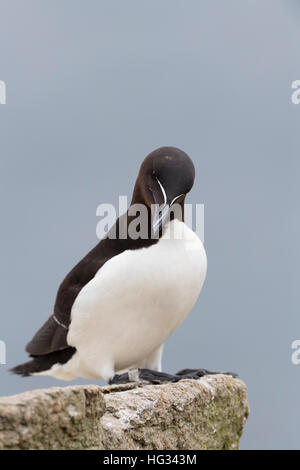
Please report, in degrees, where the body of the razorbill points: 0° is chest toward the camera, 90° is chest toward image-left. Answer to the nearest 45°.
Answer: approximately 315°
